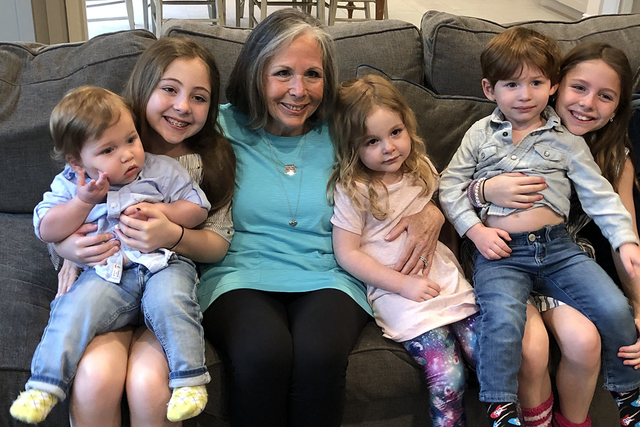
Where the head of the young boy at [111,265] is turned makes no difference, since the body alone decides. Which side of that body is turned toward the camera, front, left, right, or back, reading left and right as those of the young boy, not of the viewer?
front

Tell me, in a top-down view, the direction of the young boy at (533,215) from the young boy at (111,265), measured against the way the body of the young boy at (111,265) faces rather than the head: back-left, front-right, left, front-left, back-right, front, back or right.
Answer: left

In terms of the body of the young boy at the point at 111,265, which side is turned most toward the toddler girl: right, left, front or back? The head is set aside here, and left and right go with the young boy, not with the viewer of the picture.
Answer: left

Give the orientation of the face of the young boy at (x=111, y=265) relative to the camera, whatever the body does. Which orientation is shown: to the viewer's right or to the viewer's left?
to the viewer's right

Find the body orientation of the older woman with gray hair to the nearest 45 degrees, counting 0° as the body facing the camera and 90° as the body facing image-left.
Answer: approximately 0°

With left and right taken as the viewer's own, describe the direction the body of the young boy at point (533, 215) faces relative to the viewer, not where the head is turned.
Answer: facing the viewer

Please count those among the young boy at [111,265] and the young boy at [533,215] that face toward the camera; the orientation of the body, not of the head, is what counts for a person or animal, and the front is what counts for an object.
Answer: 2

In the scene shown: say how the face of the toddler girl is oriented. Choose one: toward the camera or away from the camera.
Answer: toward the camera

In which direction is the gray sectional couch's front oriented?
toward the camera
